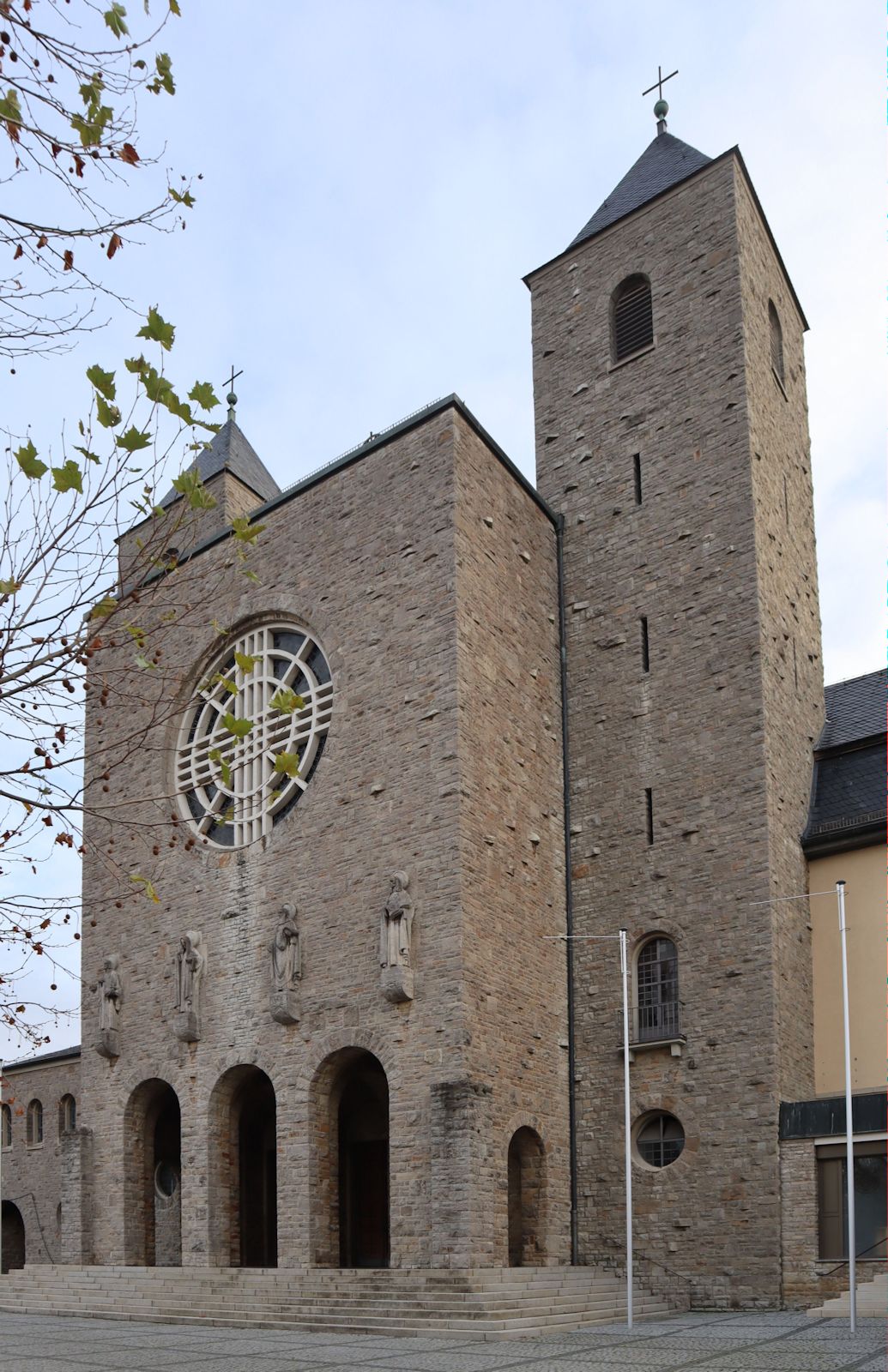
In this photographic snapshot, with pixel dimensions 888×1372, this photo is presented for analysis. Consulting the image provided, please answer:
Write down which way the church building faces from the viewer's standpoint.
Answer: facing the viewer and to the left of the viewer
